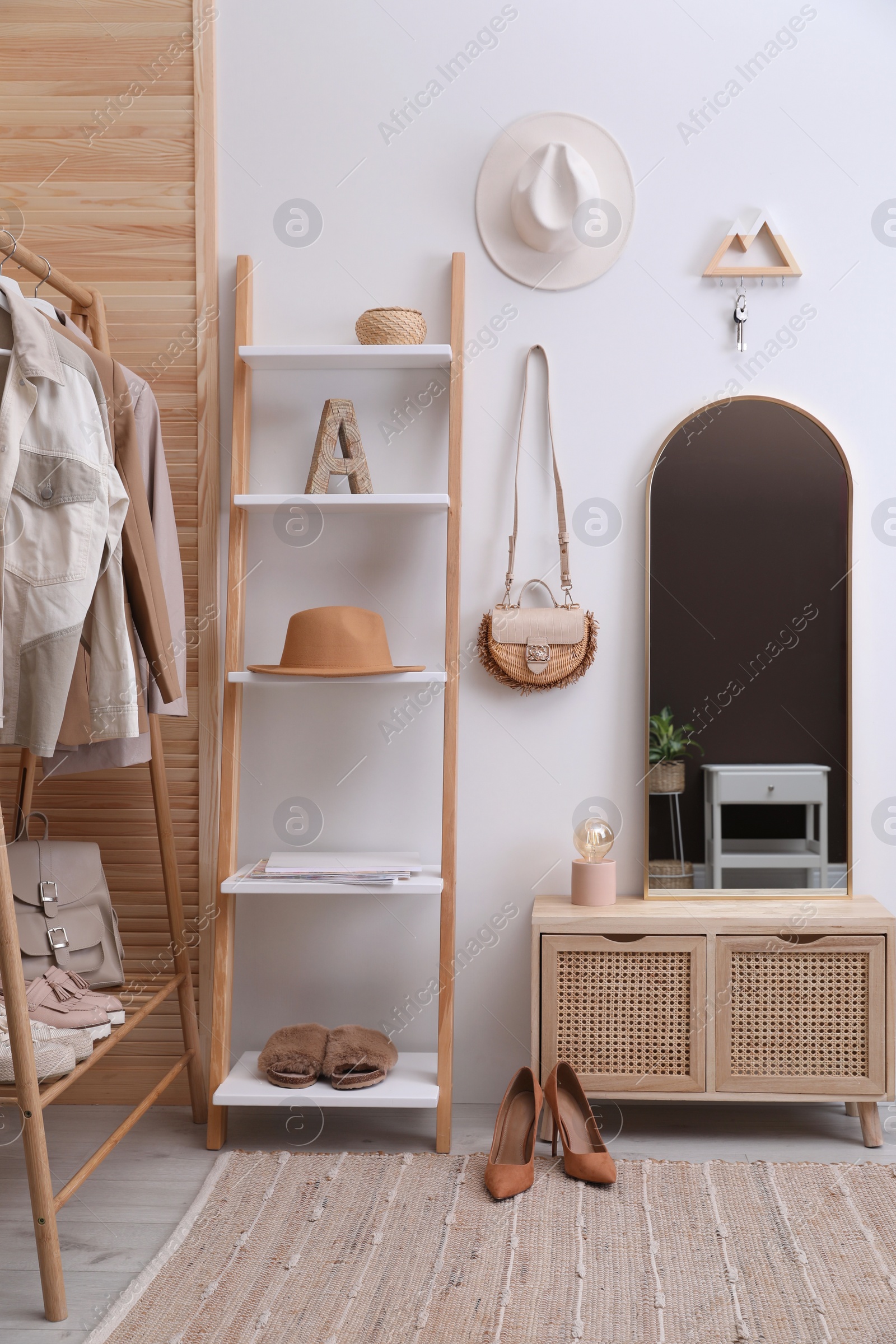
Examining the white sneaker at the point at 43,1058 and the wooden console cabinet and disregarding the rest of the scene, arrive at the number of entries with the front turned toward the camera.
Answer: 1

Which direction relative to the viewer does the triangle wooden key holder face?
toward the camera

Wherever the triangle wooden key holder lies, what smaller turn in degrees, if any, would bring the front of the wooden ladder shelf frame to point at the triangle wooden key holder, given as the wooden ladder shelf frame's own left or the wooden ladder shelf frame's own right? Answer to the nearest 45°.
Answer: approximately 90° to the wooden ladder shelf frame's own left

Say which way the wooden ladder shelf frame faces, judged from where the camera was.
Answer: facing the viewer

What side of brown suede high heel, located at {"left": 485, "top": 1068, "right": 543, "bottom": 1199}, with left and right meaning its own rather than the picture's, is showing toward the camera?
front
